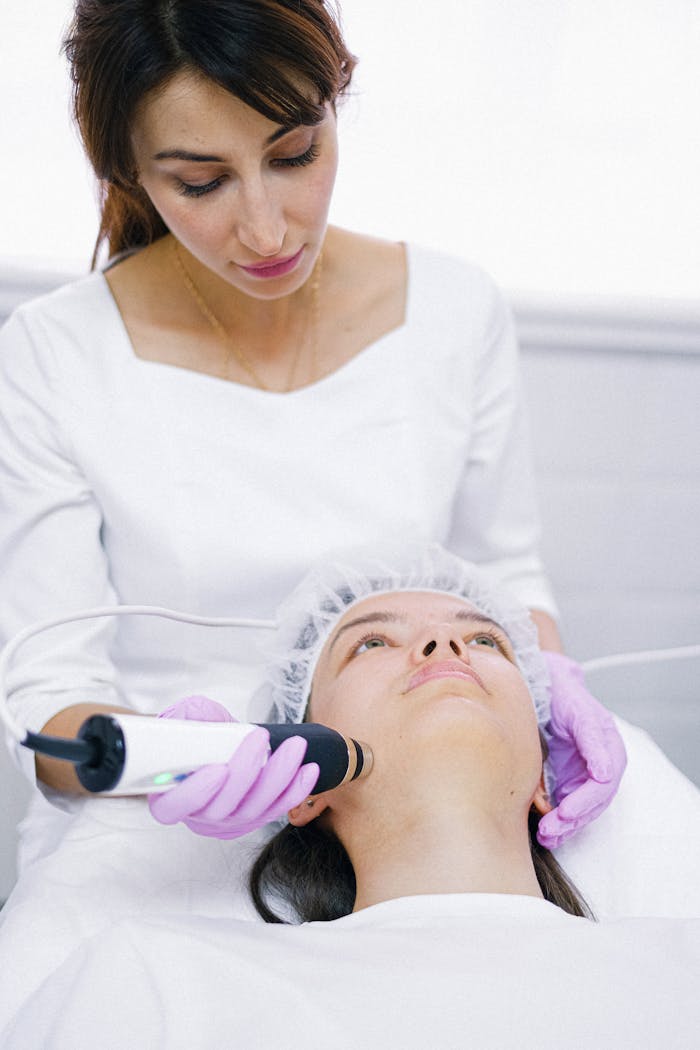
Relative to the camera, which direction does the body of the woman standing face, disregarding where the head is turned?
toward the camera

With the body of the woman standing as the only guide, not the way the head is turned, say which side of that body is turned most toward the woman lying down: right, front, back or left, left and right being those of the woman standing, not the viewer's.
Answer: front
